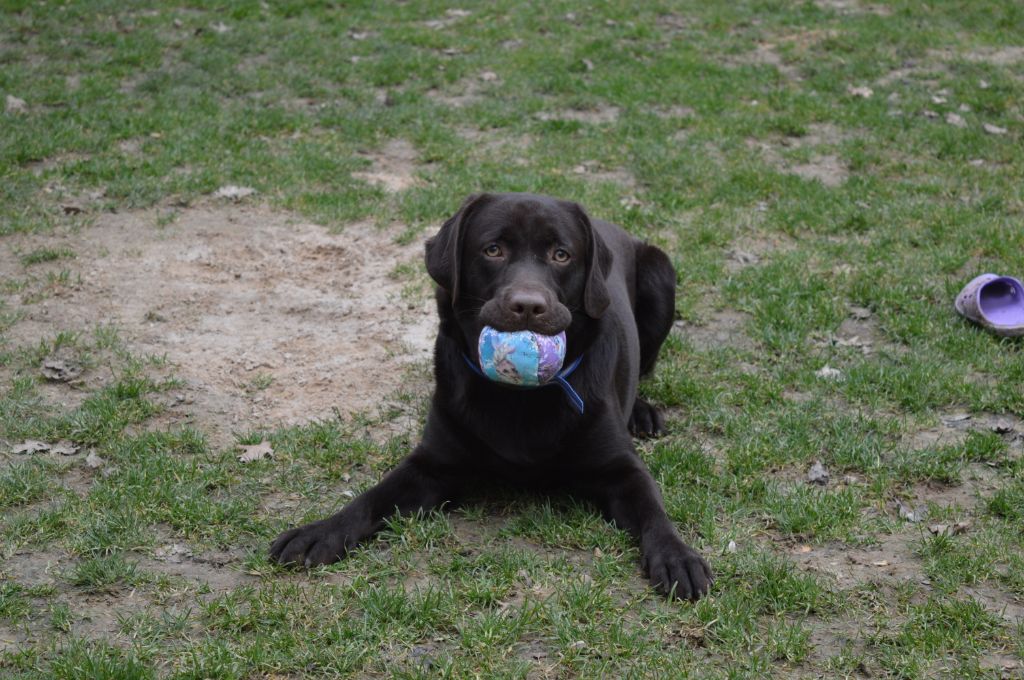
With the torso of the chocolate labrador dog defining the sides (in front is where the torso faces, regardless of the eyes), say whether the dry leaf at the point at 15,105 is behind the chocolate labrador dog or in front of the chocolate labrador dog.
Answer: behind

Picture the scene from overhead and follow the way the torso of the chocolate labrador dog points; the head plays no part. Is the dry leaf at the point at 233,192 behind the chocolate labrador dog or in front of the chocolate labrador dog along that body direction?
behind

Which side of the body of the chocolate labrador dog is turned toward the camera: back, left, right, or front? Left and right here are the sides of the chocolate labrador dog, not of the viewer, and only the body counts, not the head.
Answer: front

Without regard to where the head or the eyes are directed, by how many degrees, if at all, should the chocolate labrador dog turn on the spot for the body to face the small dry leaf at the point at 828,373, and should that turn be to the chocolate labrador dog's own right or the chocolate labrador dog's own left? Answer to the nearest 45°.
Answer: approximately 135° to the chocolate labrador dog's own left

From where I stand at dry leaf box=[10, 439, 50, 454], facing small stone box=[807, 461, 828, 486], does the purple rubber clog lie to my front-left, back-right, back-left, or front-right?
front-left

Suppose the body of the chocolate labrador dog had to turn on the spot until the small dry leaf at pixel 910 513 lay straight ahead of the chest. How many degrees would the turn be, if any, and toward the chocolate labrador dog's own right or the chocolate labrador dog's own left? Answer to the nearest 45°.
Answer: approximately 90° to the chocolate labrador dog's own left

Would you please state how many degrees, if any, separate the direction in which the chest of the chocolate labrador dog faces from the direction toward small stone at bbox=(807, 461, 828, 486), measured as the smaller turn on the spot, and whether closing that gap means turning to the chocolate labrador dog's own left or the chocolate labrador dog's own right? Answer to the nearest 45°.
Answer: approximately 90° to the chocolate labrador dog's own left

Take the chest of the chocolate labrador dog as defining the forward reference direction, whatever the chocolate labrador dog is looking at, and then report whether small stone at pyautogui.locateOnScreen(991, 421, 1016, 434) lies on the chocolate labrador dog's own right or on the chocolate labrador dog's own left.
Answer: on the chocolate labrador dog's own left

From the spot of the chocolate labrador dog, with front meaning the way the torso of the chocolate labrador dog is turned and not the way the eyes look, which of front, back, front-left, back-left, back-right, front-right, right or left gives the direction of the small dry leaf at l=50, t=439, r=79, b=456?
right

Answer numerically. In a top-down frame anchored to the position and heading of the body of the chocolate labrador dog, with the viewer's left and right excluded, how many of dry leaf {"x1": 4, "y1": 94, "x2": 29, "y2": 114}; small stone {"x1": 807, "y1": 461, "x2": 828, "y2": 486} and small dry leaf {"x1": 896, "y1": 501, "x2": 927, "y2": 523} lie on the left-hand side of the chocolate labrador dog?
2

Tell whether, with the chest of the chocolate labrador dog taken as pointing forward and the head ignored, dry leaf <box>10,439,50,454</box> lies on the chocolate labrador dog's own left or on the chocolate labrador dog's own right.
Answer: on the chocolate labrador dog's own right

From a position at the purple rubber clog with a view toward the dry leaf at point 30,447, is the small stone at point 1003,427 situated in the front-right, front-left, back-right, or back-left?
front-left

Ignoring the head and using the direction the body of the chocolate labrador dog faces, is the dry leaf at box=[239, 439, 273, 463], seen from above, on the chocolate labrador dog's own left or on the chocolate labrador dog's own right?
on the chocolate labrador dog's own right

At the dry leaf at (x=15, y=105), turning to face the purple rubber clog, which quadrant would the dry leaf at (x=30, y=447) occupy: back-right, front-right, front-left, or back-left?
front-right

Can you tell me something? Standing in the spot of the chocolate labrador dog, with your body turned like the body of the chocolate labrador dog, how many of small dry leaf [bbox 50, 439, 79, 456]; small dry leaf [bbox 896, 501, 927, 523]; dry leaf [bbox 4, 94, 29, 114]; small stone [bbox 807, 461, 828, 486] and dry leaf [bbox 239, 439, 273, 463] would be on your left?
2

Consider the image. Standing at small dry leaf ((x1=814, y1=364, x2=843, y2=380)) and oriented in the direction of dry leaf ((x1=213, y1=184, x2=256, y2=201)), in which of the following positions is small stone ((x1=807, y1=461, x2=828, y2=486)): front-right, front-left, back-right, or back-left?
back-left

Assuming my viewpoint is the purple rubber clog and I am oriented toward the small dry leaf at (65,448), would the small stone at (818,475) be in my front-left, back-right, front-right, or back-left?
front-left

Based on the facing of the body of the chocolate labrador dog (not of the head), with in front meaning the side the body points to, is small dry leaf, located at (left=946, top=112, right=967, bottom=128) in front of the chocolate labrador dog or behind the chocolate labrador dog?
behind
